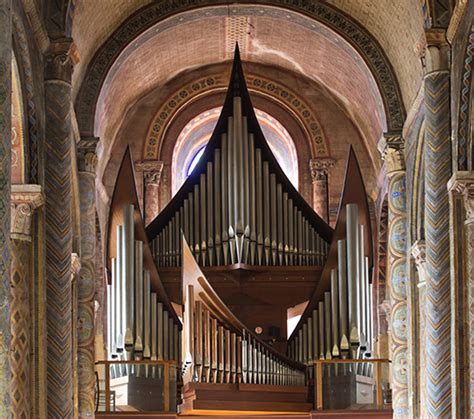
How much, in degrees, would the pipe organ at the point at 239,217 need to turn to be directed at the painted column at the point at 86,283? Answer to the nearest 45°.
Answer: approximately 45° to its right

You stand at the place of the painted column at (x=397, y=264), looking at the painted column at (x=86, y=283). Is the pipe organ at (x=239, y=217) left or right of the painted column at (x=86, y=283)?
right

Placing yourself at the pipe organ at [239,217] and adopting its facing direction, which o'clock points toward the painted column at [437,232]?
The painted column is roughly at 11 o'clock from the pipe organ.

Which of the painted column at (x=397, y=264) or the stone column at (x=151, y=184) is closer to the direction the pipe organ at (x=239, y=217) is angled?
the painted column

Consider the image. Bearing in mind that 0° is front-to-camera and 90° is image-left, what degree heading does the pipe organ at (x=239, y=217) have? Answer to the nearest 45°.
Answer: approximately 0°

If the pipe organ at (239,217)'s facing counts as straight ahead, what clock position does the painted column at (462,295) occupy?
The painted column is roughly at 11 o'clock from the pipe organ.
